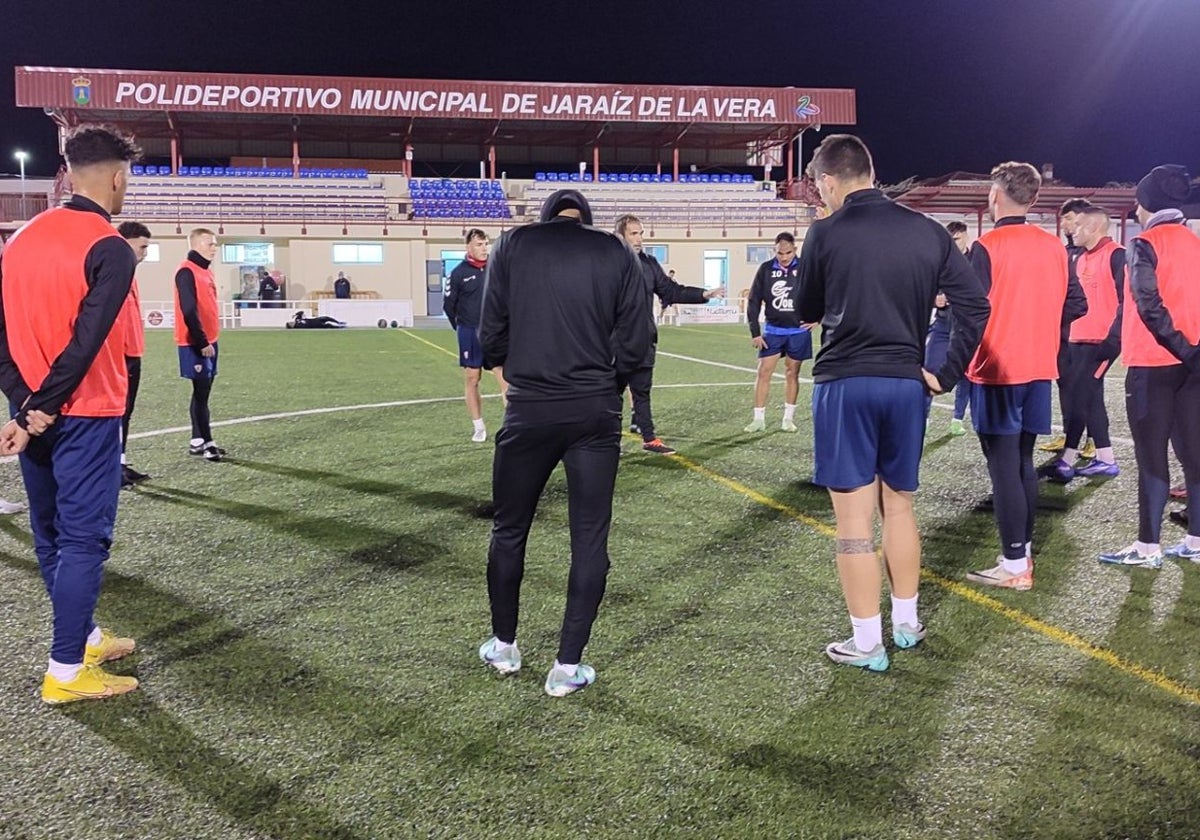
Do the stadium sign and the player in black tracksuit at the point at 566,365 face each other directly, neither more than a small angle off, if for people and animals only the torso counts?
yes

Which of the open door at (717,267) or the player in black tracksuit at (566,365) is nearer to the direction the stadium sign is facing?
the player in black tracksuit

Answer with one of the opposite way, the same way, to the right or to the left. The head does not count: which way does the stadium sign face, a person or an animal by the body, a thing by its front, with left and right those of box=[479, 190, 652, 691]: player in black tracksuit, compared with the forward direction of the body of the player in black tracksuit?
the opposite way

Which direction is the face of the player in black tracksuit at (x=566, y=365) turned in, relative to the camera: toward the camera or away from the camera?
away from the camera

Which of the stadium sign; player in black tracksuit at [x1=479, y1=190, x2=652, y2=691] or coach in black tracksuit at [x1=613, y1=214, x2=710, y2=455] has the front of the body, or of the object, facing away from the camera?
player in black tracksuit at [x1=479, y1=190, x2=652, y2=691]

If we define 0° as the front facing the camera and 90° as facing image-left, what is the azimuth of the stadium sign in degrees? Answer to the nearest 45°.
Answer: approximately 0°

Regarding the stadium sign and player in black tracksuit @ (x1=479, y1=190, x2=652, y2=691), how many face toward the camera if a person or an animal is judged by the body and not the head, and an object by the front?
1

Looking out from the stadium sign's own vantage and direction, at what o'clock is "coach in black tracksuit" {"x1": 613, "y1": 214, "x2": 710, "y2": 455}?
The coach in black tracksuit is roughly at 12 o'clock from the stadium sign.

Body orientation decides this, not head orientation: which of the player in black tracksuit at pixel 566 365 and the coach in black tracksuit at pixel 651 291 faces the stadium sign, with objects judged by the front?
the player in black tracksuit at pixel 566 365

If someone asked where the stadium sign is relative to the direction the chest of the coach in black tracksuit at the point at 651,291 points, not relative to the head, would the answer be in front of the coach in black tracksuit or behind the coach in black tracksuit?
behind

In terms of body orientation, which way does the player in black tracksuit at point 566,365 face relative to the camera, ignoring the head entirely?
away from the camera
